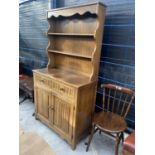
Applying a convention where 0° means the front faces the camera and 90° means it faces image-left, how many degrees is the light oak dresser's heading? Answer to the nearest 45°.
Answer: approximately 45°

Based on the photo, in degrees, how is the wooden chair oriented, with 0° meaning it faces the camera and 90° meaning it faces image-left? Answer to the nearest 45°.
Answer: approximately 45°
